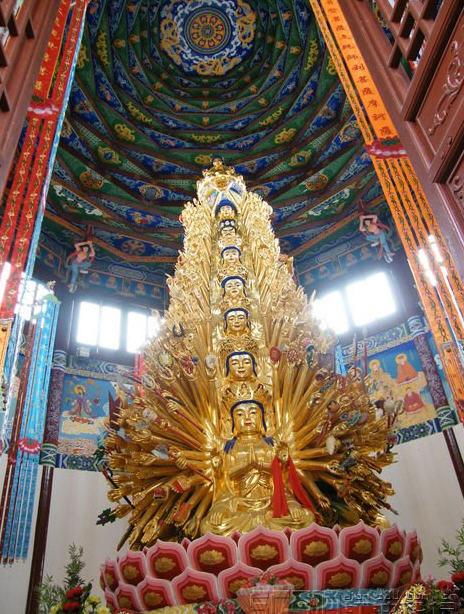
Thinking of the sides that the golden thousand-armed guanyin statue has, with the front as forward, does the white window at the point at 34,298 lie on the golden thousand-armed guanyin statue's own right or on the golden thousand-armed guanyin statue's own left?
on the golden thousand-armed guanyin statue's own right

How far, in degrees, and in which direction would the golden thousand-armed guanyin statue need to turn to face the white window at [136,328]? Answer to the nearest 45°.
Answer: approximately 135° to its right

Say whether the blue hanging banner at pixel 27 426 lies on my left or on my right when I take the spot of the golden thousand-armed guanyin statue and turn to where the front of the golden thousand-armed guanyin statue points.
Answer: on my right

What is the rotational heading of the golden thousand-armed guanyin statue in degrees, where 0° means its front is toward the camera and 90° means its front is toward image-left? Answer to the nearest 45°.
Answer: approximately 0°

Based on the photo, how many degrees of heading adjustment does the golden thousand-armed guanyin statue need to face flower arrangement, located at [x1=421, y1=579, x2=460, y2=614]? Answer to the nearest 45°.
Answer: approximately 45° to its left

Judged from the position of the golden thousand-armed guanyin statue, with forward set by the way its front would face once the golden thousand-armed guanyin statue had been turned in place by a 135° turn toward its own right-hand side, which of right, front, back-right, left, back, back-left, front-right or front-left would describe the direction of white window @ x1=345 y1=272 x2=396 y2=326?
right

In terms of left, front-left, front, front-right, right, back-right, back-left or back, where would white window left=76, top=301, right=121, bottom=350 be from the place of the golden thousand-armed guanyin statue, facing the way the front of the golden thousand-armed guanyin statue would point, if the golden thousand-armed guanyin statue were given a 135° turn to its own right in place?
front
